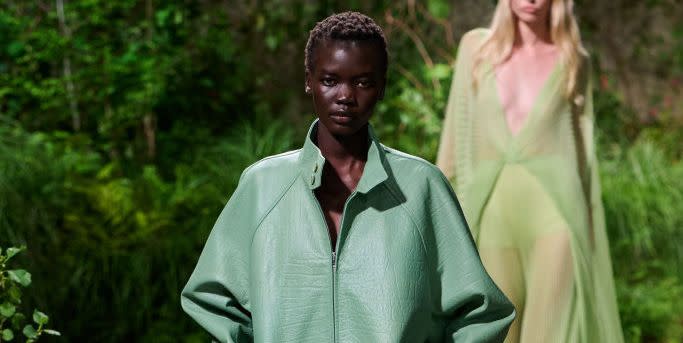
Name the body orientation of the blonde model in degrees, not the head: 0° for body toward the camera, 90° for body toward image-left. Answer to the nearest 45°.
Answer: approximately 0°
